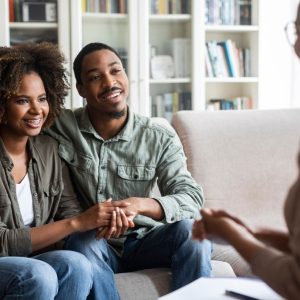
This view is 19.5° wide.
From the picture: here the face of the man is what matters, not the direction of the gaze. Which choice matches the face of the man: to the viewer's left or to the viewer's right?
to the viewer's right

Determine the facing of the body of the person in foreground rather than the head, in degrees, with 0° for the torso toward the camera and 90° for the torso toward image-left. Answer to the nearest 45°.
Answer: approximately 90°

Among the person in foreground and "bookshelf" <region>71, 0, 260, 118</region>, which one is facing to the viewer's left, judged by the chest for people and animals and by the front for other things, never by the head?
the person in foreground

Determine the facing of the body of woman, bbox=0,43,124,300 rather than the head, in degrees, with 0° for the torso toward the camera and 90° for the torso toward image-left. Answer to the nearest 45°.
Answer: approximately 315°

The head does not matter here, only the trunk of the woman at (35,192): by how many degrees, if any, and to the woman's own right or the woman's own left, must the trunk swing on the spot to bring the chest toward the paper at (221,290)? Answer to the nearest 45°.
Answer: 0° — they already face it

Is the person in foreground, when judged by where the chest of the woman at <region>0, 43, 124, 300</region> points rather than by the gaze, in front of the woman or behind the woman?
in front

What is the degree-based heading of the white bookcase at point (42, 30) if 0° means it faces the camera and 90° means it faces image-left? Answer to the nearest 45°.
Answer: approximately 0°

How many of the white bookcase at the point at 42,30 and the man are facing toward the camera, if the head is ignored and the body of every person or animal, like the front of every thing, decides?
2
